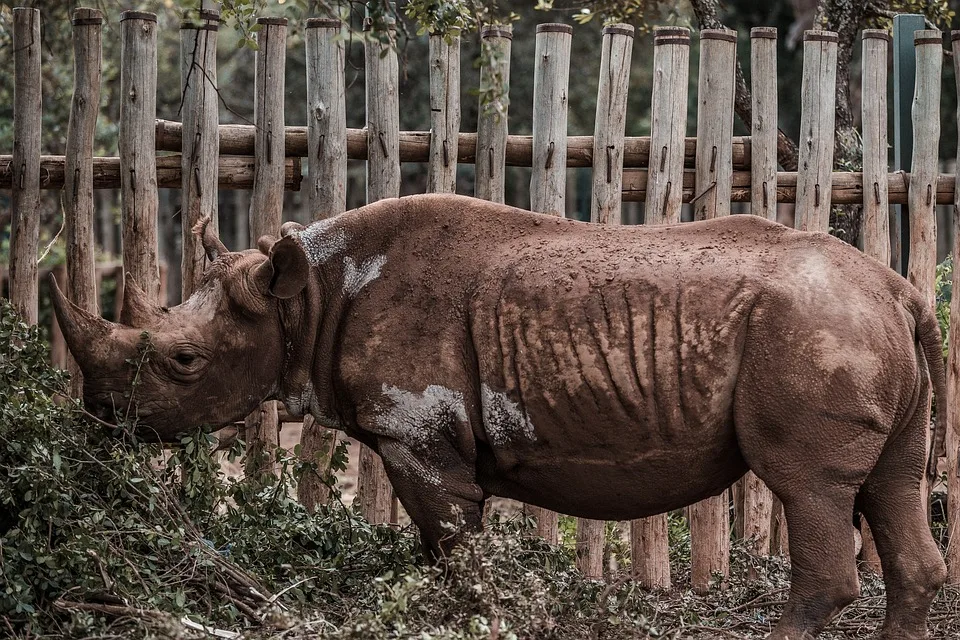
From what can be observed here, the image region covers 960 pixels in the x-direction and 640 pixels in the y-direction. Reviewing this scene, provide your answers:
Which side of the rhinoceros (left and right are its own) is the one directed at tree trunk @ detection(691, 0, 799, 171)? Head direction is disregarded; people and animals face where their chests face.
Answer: right

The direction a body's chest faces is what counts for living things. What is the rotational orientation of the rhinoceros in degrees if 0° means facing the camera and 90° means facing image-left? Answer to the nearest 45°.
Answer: approximately 90°

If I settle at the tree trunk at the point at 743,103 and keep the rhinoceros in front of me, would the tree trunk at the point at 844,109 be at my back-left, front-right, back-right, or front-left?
back-left

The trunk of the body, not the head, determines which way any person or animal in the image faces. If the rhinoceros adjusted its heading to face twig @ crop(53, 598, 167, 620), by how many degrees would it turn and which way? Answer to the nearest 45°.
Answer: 0° — it already faces it

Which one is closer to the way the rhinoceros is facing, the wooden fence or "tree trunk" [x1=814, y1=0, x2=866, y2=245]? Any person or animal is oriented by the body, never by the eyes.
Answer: the wooden fence

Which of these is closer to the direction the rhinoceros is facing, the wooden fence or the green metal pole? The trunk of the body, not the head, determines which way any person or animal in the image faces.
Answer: the wooden fence

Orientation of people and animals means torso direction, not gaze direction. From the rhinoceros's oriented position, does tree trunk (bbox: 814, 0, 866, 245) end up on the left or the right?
on its right

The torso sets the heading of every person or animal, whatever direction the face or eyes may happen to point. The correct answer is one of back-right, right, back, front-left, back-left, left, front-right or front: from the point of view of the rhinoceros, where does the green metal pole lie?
back-right
